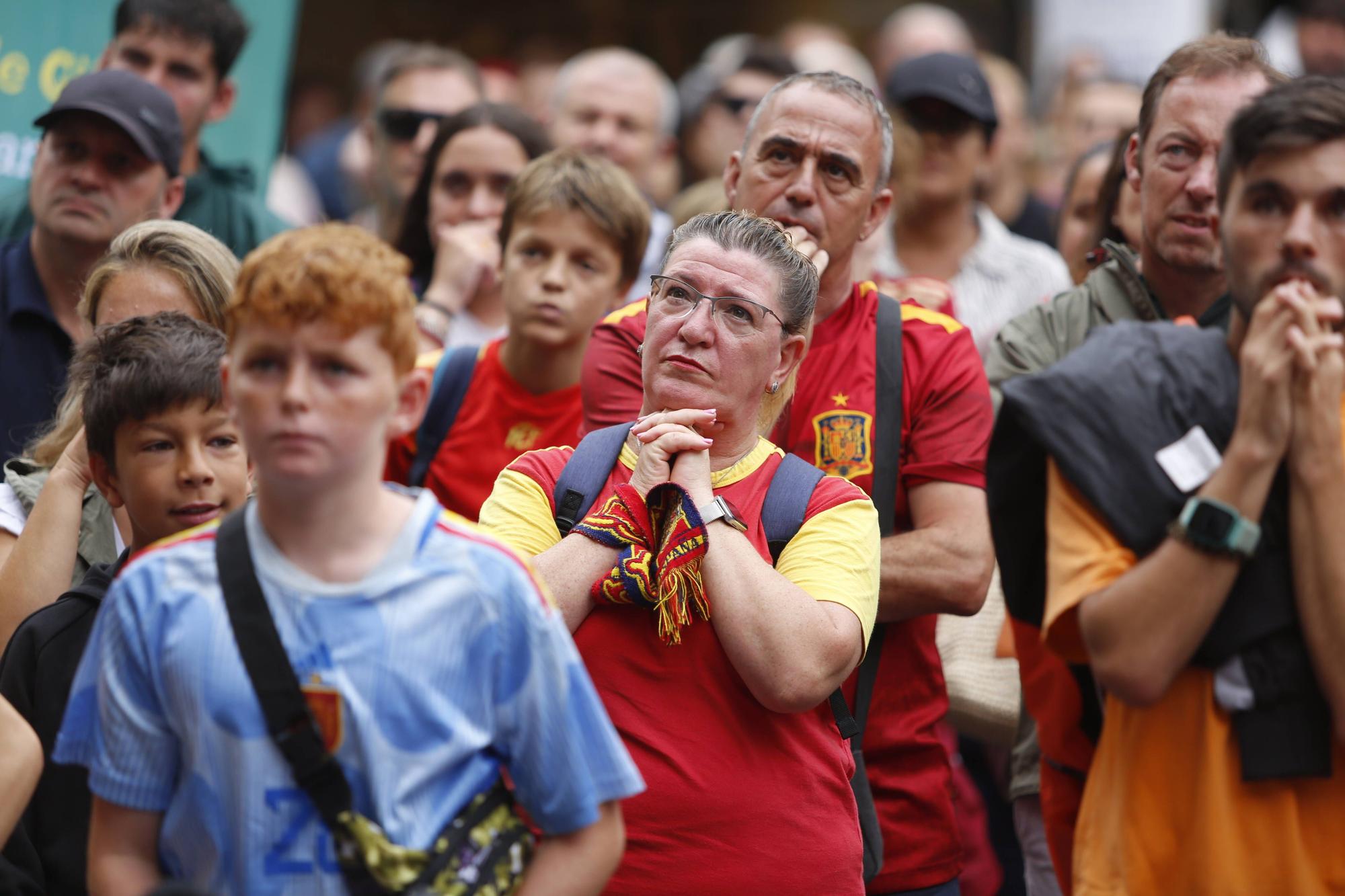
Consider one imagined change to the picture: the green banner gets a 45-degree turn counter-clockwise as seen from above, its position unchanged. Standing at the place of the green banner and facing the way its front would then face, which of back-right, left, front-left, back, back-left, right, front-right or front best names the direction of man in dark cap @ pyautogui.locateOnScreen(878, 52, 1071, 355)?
front-left

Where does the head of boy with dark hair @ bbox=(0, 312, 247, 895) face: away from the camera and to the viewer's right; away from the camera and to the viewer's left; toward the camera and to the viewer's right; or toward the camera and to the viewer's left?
toward the camera and to the viewer's right

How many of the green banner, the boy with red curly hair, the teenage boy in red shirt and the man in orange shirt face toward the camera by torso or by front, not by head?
4

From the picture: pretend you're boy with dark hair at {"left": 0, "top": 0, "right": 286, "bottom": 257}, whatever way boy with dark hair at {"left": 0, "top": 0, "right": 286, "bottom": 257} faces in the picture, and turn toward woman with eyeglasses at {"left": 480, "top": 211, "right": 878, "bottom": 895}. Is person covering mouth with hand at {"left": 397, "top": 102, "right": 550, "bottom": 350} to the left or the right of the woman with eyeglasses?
left

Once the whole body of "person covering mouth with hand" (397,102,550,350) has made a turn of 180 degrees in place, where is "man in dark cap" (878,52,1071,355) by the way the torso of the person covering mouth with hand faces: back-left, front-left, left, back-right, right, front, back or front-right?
right

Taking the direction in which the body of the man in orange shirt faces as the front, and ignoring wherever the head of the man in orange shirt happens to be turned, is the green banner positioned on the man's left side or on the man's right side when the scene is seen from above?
on the man's right side

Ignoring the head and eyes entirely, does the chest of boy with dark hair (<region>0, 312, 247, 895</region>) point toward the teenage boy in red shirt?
no

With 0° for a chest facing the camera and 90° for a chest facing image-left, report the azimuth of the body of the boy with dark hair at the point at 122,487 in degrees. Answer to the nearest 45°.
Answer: approximately 315°

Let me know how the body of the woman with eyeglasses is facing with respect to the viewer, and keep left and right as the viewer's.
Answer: facing the viewer

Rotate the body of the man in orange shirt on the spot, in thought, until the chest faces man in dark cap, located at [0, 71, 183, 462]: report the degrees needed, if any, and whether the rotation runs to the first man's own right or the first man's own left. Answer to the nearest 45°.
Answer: approximately 90° to the first man's own right

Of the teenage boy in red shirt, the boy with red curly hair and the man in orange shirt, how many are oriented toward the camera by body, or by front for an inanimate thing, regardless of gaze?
3

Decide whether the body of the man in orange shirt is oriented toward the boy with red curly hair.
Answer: no

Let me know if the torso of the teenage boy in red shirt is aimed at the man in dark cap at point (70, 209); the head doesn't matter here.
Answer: no

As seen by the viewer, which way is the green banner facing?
toward the camera

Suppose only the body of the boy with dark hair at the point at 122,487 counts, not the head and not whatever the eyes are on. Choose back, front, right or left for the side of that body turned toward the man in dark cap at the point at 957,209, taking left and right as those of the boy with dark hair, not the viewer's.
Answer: left

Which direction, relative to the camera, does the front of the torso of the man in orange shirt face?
toward the camera

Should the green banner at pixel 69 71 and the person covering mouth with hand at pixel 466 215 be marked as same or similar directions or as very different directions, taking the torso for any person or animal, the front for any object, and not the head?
same or similar directions

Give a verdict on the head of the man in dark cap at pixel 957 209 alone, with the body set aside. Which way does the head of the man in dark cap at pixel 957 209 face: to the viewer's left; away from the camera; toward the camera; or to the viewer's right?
toward the camera

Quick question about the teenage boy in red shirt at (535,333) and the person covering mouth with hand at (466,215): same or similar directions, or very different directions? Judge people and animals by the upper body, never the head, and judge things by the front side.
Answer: same or similar directions

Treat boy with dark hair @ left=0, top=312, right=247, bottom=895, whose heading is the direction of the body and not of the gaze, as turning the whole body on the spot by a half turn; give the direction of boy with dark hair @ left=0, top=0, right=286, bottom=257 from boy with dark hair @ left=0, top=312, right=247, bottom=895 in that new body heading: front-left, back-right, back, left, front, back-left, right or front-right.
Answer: front-right
